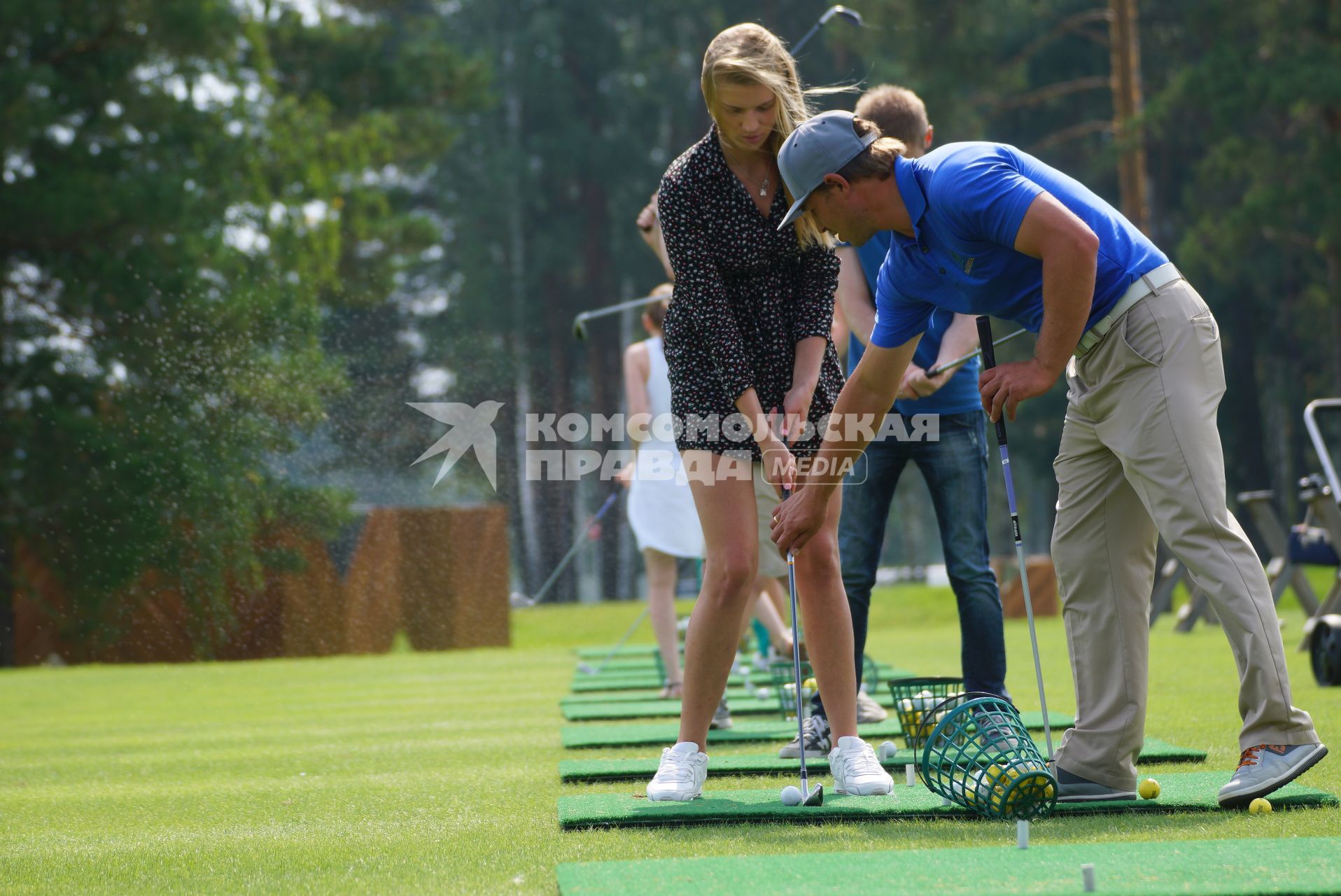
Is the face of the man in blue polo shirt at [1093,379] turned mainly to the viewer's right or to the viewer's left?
to the viewer's left

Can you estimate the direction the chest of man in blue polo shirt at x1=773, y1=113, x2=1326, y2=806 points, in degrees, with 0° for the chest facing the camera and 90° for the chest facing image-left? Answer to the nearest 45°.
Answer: approximately 90°

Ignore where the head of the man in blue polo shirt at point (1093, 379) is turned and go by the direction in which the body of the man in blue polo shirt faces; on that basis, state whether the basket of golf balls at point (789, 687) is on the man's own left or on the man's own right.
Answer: on the man's own right

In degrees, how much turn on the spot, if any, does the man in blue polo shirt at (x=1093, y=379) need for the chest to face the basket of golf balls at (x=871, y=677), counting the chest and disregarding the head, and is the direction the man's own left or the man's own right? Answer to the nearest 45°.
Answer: approximately 90° to the man's own right

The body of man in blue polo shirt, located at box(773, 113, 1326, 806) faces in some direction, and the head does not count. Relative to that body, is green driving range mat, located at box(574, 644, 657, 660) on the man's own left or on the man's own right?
on the man's own right

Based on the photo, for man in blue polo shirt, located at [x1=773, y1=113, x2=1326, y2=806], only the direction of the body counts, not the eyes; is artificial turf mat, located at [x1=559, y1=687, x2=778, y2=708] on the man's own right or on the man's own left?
on the man's own right
